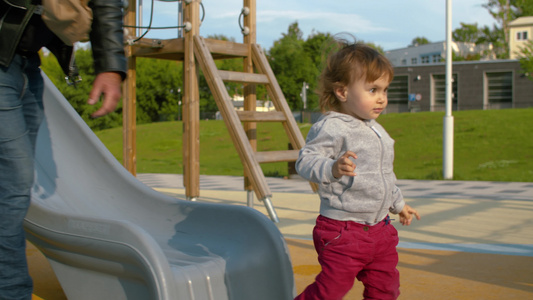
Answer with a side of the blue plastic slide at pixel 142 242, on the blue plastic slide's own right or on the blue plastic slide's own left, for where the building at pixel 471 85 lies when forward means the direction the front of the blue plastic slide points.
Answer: on the blue plastic slide's own left

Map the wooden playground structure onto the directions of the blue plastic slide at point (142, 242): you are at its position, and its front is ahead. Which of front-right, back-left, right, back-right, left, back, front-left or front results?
back-left

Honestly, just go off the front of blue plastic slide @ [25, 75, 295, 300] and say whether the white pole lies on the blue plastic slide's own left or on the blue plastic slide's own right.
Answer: on the blue plastic slide's own left
